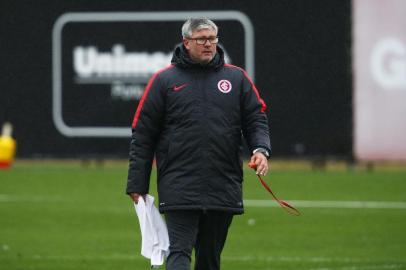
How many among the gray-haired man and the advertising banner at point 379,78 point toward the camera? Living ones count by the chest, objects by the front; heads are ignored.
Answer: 2

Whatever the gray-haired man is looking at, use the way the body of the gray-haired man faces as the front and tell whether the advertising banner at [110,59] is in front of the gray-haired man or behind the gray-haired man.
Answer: behind

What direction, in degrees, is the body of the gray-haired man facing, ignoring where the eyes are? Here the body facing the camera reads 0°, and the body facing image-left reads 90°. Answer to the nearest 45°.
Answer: approximately 0°

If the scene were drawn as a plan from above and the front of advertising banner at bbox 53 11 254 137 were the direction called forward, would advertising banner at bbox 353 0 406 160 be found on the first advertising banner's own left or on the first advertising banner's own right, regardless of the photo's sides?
on the first advertising banner's own left

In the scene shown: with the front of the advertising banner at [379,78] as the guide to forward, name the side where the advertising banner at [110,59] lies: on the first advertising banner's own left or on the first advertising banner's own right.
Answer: on the first advertising banner's own right
